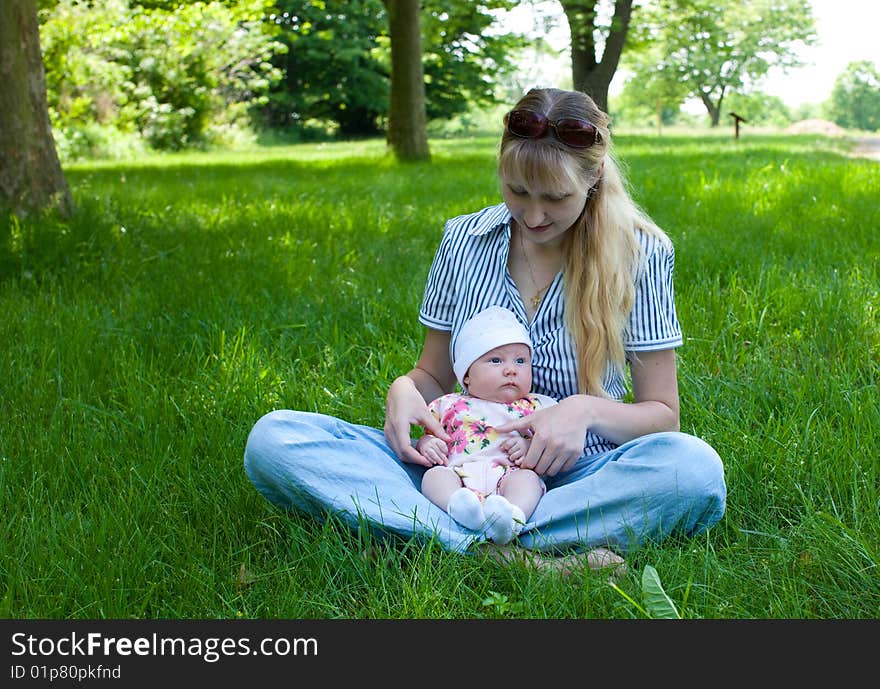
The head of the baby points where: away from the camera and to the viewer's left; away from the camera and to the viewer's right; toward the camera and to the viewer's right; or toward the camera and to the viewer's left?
toward the camera and to the viewer's right

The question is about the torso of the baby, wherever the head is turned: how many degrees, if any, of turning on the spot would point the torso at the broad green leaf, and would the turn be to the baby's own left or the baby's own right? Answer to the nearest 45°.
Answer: approximately 45° to the baby's own left

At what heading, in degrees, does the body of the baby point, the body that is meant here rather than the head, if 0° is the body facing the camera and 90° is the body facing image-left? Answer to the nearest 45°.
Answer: approximately 0°
